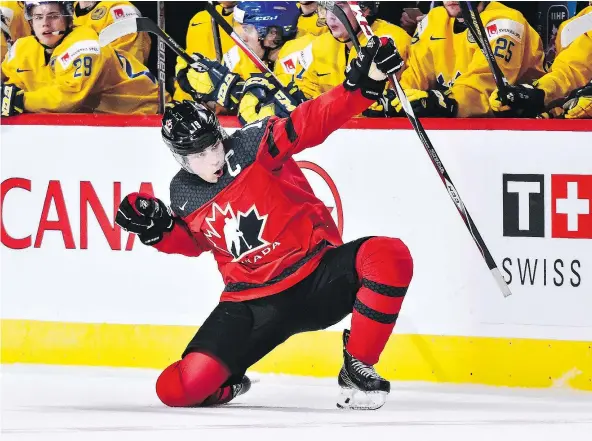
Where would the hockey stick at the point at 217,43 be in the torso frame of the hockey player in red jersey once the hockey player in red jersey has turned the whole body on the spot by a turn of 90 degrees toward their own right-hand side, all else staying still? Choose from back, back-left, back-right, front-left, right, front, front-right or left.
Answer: right

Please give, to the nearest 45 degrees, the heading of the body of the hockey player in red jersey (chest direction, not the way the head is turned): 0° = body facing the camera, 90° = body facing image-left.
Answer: approximately 0°

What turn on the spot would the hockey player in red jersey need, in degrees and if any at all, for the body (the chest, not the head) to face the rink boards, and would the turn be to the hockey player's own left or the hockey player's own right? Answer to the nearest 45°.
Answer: approximately 135° to the hockey player's own left
